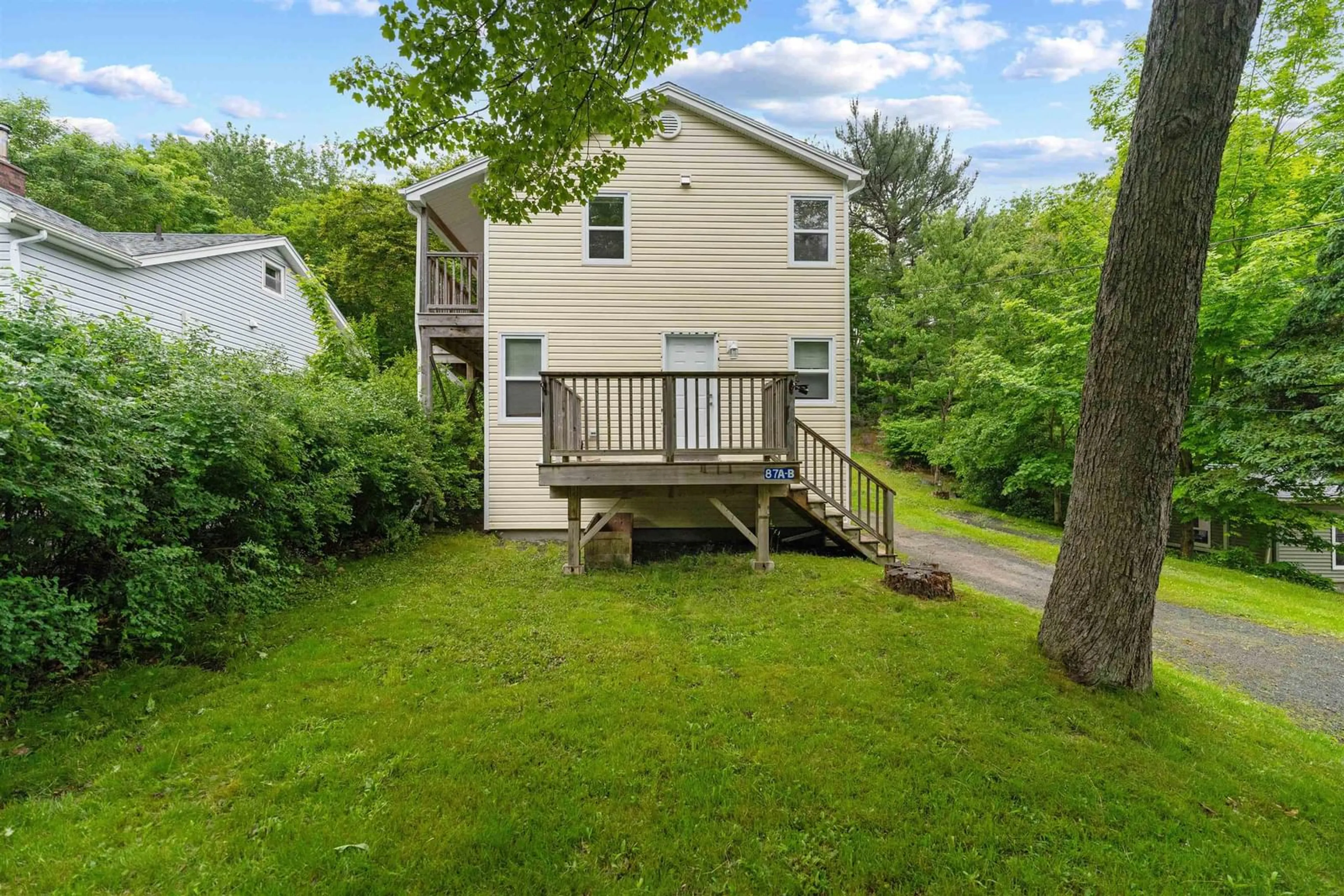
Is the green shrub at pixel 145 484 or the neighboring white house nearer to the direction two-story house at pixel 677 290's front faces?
the green shrub

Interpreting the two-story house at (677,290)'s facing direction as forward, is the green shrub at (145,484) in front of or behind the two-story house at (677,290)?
in front

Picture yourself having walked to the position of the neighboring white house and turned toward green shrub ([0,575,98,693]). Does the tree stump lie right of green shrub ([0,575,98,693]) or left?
left

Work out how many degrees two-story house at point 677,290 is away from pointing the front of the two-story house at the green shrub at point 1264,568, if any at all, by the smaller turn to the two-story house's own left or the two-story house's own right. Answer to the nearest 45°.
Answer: approximately 90° to the two-story house's own left

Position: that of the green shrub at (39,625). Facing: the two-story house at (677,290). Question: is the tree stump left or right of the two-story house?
right

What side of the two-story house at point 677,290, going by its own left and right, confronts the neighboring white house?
right

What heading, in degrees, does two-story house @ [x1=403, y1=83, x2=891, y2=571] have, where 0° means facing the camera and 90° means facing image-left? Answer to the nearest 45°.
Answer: approximately 0°

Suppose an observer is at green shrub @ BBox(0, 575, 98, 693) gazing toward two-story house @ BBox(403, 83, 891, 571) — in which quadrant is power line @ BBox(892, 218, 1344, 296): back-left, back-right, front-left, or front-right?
front-right

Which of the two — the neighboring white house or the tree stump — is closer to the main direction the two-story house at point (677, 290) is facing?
the tree stump
